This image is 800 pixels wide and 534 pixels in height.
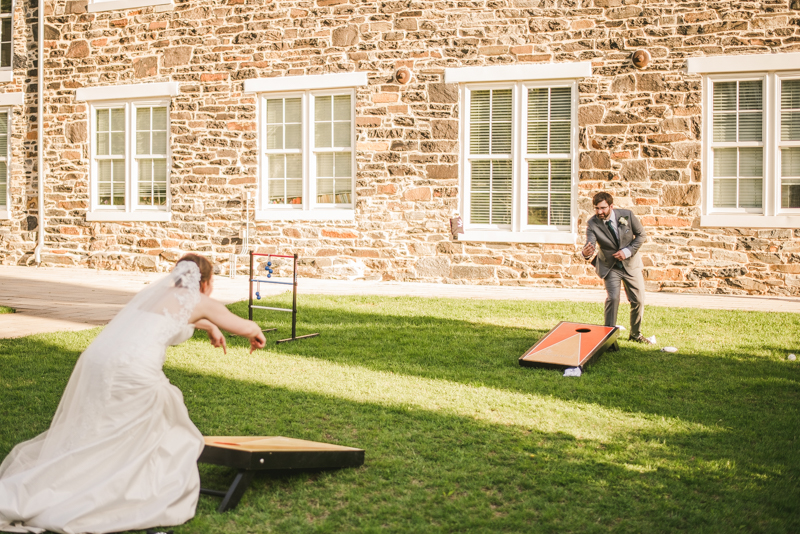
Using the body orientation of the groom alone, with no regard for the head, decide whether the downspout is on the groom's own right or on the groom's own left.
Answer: on the groom's own right

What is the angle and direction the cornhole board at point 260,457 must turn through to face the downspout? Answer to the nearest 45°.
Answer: approximately 45° to its left

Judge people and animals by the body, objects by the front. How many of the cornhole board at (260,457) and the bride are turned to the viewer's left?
0

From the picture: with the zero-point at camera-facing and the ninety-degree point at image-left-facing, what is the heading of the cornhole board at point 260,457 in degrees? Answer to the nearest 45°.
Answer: approximately 225°

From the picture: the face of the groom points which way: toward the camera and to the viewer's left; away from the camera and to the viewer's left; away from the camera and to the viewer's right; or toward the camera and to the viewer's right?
toward the camera and to the viewer's left

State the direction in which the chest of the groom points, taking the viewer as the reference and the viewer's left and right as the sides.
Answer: facing the viewer and to the left of the viewer

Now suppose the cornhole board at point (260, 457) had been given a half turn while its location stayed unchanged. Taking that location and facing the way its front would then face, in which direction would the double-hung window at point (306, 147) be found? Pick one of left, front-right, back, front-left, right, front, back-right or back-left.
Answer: back-right

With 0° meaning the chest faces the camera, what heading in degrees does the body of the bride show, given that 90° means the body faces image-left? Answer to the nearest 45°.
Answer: approximately 225°

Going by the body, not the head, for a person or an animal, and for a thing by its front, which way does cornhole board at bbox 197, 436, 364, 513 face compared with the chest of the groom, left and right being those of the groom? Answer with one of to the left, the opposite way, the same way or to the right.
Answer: the opposite way

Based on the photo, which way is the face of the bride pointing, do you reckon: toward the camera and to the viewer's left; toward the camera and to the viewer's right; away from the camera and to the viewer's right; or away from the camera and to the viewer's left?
away from the camera and to the viewer's right
